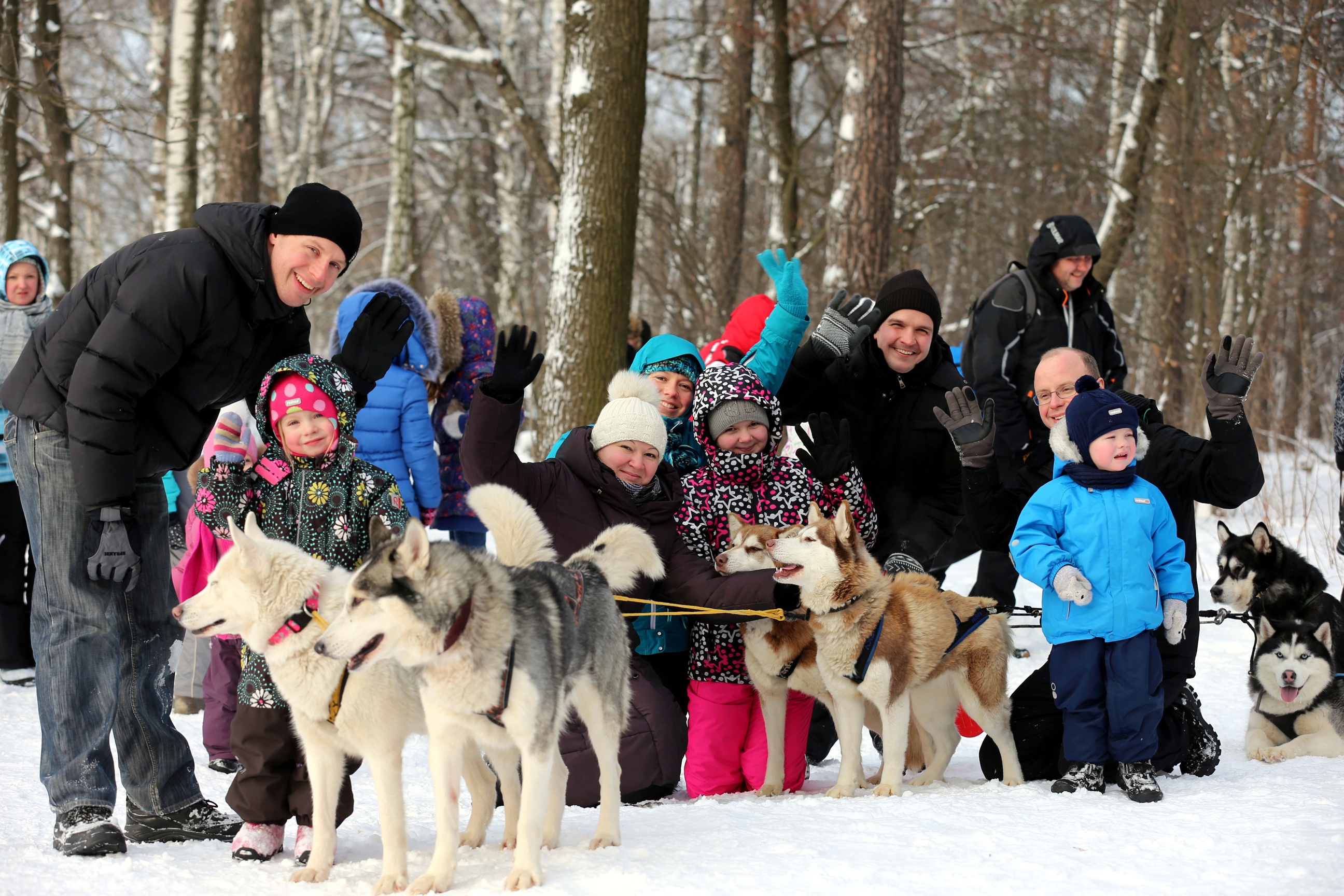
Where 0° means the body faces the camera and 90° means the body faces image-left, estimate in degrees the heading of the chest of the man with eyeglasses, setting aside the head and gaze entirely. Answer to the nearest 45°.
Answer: approximately 0°

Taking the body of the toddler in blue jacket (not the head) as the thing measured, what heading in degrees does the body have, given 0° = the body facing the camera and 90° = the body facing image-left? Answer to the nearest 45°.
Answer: approximately 0°

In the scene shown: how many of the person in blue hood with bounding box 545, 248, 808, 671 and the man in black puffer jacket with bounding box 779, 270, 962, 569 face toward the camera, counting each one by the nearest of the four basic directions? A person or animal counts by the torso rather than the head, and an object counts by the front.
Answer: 2

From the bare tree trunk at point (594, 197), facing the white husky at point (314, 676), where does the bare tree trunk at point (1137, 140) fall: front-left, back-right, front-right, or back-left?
back-left

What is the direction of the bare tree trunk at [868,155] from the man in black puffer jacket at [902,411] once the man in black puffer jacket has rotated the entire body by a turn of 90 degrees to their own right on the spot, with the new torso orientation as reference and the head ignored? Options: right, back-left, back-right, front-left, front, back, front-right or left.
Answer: right

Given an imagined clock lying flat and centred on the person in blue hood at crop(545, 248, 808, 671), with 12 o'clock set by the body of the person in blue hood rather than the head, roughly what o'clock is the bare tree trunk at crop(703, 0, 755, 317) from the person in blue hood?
The bare tree trunk is roughly at 6 o'clock from the person in blue hood.

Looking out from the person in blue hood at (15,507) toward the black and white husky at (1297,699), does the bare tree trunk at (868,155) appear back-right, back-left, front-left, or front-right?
front-left

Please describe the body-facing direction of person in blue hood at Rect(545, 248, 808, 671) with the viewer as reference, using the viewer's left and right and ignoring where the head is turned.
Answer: facing the viewer

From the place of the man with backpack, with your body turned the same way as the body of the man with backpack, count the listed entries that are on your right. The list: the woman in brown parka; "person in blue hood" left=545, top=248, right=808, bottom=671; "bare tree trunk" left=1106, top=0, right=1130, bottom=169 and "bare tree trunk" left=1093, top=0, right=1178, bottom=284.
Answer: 2

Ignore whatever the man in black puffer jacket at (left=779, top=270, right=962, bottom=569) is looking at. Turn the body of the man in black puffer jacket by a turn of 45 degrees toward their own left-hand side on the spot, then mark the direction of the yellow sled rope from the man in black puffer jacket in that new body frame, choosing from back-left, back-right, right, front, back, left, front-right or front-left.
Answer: right

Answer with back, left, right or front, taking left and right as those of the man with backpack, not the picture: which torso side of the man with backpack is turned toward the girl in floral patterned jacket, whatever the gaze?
right

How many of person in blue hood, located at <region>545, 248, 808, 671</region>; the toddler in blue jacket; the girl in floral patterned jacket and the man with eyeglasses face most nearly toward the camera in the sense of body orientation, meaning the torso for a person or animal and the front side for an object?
4

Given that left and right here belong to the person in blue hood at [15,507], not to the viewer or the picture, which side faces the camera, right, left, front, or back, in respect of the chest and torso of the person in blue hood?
front
